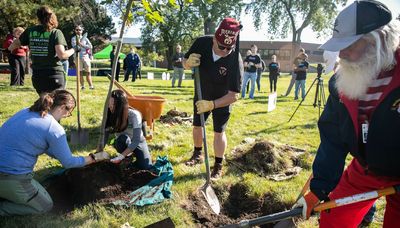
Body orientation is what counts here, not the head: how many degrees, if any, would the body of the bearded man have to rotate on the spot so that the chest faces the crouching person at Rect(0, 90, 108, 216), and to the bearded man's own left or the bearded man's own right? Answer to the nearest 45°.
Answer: approximately 45° to the bearded man's own right

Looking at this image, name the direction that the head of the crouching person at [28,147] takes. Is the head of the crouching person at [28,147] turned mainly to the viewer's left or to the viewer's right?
to the viewer's right

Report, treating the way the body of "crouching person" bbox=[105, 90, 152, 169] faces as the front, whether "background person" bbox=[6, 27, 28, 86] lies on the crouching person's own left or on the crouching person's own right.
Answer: on the crouching person's own right

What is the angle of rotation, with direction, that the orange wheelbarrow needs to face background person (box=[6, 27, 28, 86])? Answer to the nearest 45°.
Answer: approximately 180°

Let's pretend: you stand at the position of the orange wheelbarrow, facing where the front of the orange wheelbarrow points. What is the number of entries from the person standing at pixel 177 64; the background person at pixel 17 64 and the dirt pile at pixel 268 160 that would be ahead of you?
1

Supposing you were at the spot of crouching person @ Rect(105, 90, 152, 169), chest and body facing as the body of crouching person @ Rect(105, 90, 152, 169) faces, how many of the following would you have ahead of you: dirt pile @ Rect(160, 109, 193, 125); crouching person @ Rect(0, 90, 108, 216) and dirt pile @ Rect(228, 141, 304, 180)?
1

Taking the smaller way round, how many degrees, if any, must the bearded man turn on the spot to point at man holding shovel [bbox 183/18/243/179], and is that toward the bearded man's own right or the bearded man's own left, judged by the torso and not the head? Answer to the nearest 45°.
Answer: approximately 90° to the bearded man's own right

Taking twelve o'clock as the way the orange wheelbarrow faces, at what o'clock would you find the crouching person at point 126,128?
The crouching person is roughly at 2 o'clock from the orange wheelbarrow.
